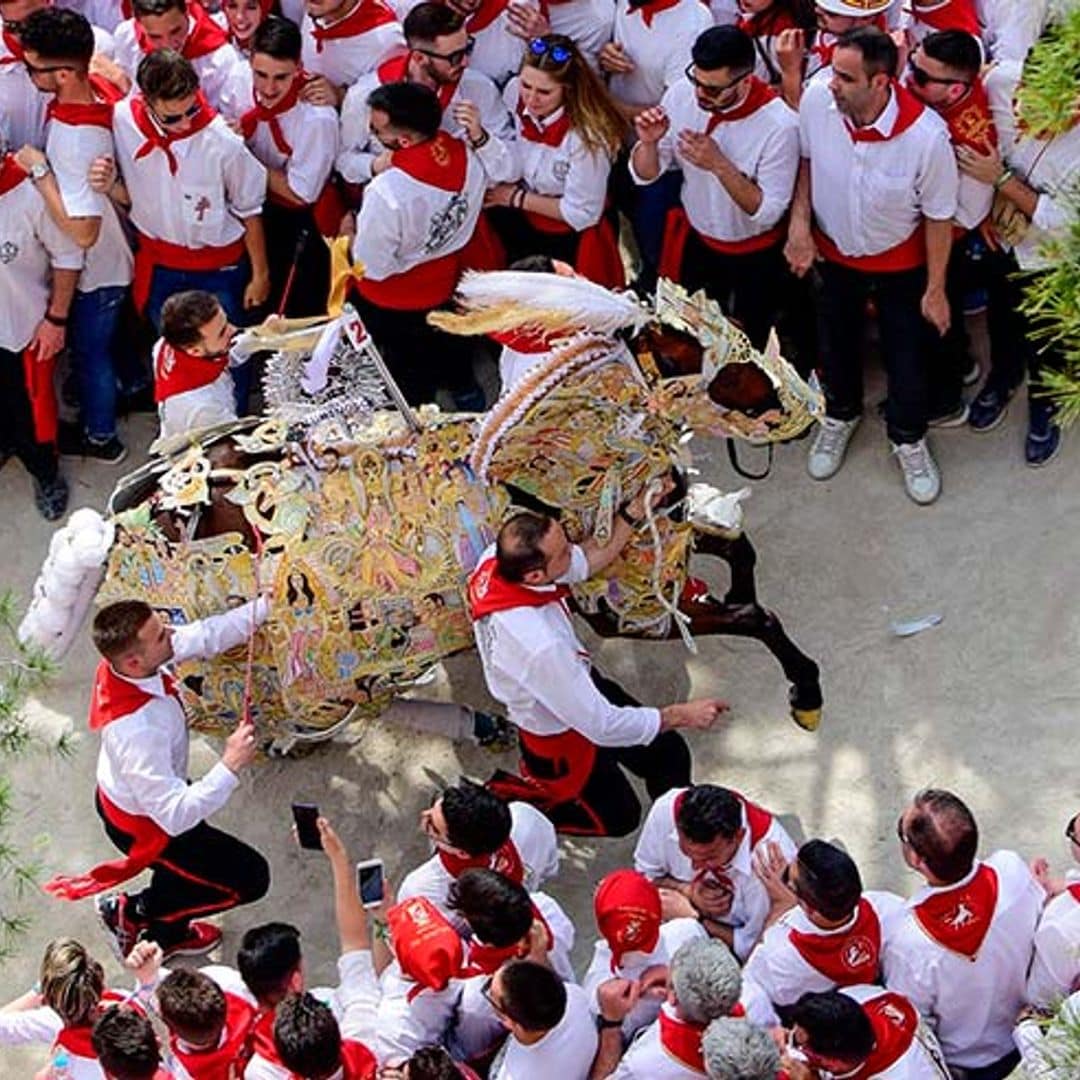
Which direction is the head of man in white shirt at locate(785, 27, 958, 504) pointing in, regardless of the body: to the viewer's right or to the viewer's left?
to the viewer's left

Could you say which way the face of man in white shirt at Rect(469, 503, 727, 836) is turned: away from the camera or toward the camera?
away from the camera

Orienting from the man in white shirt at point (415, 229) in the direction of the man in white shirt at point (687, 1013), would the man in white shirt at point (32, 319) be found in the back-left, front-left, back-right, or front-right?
back-right

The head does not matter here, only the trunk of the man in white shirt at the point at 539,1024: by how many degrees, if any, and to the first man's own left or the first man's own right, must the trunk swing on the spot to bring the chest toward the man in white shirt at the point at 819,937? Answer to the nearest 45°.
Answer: approximately 135° to the first man's own right

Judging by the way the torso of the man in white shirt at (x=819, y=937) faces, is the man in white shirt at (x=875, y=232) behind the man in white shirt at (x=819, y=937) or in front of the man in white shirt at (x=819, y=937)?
in front

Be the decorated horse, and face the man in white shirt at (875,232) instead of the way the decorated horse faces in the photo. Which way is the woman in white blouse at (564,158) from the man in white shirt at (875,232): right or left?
left

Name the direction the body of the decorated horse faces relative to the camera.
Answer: to the viewer's right

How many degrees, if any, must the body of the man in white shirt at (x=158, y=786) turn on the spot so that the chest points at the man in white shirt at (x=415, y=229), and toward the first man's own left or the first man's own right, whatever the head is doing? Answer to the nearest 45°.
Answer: approximately 45° to the first man's own left

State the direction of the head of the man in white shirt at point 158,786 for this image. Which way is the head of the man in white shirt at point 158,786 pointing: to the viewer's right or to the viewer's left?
to the viewer's right

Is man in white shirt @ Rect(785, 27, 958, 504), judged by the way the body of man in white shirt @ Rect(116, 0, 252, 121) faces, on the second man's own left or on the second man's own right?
on the second man's own left

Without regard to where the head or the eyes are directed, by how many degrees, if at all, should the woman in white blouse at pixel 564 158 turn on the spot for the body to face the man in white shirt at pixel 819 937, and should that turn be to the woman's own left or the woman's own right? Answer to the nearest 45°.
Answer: approximately 45° to the woman's own left

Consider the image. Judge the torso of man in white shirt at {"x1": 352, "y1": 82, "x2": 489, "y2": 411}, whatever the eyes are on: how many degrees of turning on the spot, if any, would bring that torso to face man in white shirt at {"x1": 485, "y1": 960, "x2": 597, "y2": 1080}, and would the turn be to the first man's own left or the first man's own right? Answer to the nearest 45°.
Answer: approximately 135° to the first man's own left

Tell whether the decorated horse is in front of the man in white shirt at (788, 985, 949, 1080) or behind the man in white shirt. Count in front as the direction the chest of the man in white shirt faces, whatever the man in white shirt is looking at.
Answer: in front
